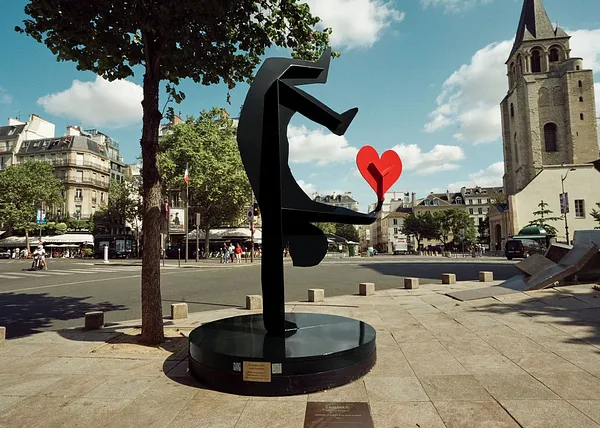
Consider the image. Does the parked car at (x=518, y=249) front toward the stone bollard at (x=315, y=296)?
no
